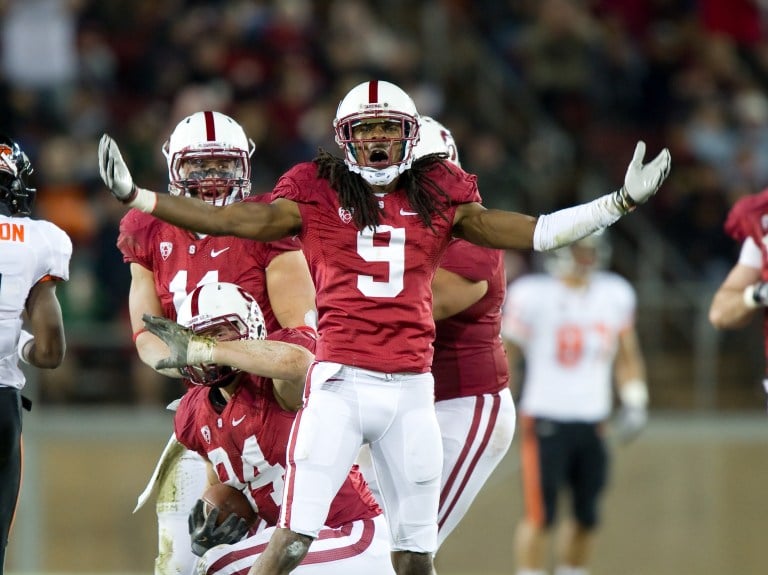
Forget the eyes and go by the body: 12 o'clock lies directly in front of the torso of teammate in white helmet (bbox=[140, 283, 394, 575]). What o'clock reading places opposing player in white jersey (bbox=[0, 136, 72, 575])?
The opposing player in white jersey is roughly at 2 o'clock from the teammate in white helmet.

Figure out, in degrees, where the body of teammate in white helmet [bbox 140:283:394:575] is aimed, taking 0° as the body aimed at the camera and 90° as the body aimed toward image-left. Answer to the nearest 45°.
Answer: approximately 45°

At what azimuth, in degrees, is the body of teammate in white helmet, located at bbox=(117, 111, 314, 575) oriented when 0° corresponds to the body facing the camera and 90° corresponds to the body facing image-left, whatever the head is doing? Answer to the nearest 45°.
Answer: approximately 0°

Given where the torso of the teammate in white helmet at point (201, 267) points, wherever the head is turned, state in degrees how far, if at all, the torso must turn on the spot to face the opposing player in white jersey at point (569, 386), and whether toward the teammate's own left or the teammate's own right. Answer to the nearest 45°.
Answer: approximately 135° to the teammate's own left

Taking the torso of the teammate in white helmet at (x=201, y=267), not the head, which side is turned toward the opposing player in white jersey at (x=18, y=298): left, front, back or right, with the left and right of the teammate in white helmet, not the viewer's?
right
